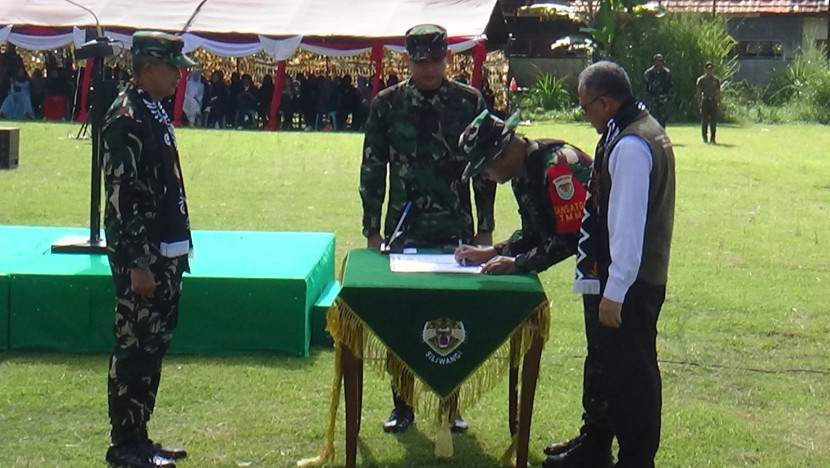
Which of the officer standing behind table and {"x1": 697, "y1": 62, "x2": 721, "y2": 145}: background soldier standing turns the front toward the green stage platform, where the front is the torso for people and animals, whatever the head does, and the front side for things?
the background soldier standing

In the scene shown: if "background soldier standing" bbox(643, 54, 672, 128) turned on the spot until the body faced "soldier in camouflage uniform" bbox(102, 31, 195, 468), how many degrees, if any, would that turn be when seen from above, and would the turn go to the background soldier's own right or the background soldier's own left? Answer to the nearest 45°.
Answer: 0° — they already face them

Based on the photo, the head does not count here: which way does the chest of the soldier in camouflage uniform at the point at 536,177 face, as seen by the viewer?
to the viewer's left

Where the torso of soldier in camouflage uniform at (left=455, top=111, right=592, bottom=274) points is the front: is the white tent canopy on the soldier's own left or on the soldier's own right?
on the soldier's own right

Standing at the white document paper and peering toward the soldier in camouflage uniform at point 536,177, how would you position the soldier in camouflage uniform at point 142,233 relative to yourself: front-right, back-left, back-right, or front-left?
back-right

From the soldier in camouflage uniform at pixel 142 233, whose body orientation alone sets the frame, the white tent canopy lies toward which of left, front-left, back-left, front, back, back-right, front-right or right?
left

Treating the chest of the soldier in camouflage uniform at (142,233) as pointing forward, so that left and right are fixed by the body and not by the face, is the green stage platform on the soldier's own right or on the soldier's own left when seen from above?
on the soldier's own left

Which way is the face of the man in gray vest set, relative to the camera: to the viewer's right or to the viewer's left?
to the viewer's left

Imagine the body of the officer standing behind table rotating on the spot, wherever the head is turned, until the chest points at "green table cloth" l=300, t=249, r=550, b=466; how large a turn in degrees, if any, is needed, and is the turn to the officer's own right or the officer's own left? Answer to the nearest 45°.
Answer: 0° — they already face it

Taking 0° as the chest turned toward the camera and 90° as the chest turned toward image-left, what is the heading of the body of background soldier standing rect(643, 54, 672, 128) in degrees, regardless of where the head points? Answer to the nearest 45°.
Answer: approximately 0°

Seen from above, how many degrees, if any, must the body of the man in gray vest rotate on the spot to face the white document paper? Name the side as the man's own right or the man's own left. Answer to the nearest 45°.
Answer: approximately 45° to the man's own right

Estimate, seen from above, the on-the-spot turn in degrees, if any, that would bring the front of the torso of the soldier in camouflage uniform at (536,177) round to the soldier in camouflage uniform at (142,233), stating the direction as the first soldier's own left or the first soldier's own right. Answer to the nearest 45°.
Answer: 0° — they already face them
